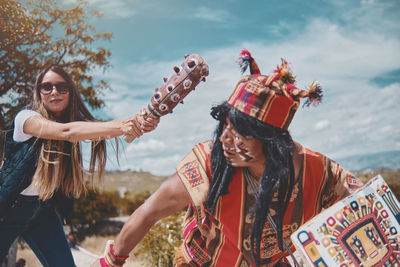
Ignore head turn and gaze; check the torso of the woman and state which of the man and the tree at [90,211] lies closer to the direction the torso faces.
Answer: the man

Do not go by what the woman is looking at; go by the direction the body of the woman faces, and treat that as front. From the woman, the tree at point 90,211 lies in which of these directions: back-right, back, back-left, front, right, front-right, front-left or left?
back-left

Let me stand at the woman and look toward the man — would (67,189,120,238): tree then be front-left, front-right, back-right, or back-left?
back-left

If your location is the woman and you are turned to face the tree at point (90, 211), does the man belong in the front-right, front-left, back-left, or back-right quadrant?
back-right

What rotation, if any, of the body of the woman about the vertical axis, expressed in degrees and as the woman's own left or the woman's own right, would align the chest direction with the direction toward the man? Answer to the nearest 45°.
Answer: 0° — they already face them

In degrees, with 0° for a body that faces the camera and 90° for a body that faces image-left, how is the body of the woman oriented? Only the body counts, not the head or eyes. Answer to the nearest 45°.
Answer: approximately 315°
